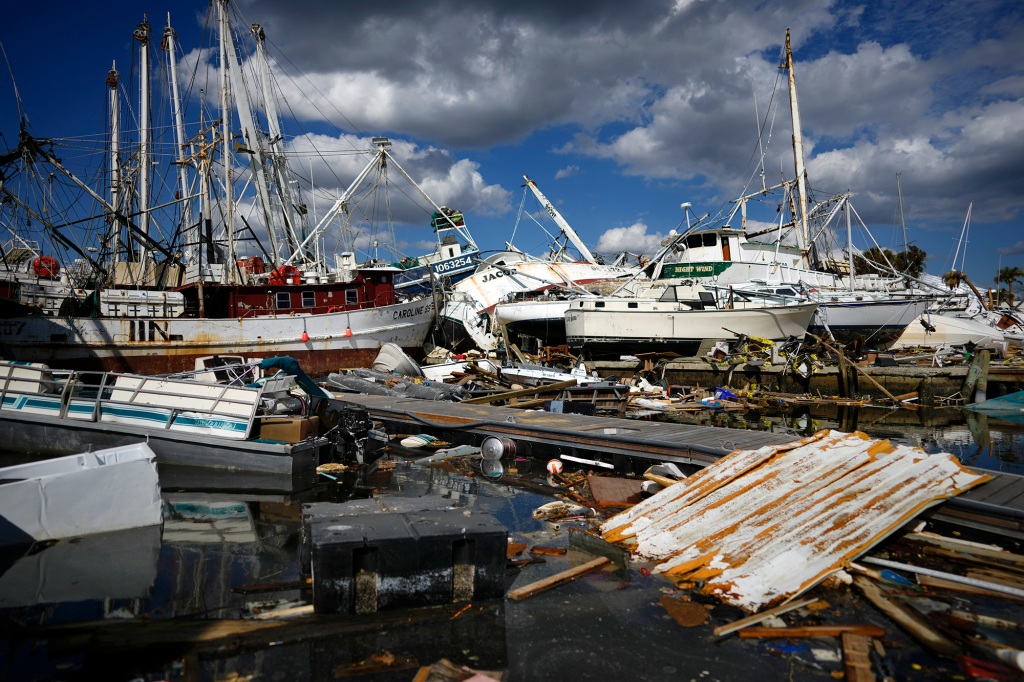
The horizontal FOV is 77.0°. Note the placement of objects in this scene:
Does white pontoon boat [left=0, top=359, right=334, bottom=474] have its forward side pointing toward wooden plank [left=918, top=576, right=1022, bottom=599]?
no

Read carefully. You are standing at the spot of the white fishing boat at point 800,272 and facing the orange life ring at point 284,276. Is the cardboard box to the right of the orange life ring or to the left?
left

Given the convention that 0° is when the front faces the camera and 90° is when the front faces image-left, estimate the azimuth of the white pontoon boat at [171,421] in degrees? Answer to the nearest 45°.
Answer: approximately 90°

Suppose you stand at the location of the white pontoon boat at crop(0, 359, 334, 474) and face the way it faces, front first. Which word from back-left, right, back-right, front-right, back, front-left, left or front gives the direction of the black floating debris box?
left

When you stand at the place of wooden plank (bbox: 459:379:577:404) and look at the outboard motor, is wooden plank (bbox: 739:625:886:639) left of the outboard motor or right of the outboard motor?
left

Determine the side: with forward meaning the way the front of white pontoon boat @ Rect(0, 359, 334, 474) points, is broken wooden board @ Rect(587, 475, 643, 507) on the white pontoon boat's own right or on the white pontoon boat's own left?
on the white pontoon boat's own left

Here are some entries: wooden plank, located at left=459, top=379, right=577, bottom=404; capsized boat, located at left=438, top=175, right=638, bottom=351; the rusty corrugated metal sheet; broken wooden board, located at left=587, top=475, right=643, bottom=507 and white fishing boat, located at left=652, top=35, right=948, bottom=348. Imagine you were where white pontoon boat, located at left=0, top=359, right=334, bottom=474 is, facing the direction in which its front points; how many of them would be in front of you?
0

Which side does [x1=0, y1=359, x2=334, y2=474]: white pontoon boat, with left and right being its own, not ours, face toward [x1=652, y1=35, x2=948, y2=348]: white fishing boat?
right

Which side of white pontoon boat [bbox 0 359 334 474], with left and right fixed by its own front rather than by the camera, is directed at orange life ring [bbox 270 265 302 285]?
right

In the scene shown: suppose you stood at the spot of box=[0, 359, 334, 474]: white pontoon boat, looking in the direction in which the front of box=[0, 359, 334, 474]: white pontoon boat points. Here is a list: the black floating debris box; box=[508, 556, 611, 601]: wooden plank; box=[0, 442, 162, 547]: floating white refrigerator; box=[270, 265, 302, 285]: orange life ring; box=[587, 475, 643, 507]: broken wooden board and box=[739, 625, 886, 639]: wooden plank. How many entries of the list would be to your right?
1

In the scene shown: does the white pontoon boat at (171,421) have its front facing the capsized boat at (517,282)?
no

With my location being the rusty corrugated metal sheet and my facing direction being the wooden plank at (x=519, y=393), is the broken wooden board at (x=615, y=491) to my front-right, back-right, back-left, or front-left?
front-left

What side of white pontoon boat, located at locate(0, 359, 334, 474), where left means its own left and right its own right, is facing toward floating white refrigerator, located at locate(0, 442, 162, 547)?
left

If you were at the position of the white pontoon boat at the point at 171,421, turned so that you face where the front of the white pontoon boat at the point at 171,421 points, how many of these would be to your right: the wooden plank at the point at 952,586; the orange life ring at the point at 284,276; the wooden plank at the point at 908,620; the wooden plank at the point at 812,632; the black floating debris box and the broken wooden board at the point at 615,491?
1

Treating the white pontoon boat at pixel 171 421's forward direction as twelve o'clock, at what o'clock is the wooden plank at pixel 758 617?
The wooden plank is roughly at 8 o'clock from the white pontoon boat.

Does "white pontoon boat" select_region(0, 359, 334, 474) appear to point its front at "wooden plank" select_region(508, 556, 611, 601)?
no

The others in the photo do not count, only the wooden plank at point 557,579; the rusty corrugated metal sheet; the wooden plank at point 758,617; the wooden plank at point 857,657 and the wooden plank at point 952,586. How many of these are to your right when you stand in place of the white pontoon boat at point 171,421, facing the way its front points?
0

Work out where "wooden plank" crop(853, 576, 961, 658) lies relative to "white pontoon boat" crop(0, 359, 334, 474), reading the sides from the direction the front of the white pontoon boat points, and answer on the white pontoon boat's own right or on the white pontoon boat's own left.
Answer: on the white pontoon boat's own left
